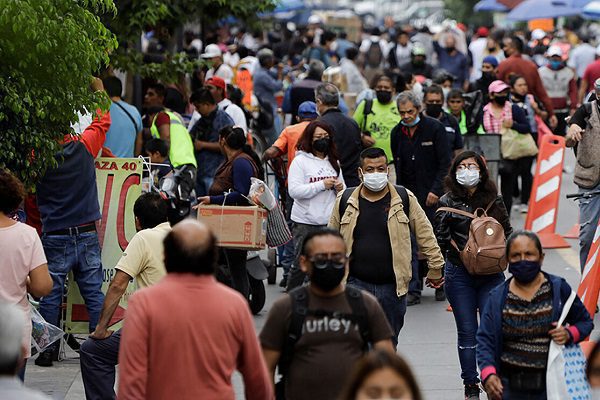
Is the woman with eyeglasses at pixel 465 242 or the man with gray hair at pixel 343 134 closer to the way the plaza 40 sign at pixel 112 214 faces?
the woman with eyeglasses

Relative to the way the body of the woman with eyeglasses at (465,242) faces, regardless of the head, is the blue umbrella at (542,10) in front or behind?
behind

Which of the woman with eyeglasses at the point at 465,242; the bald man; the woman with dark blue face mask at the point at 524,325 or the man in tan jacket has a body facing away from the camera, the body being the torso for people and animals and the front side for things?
the bald man

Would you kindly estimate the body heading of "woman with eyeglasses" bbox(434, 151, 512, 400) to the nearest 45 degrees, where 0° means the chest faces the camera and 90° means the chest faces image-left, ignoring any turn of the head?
approximately 0°

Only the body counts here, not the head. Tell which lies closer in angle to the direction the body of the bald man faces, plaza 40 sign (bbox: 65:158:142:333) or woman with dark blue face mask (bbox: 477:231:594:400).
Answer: the plaza 40 sign

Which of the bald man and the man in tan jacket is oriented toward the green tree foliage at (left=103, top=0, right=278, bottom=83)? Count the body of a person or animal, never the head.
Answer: the bald man

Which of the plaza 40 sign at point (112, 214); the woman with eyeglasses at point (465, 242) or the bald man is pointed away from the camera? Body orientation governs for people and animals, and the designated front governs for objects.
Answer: the bald man
